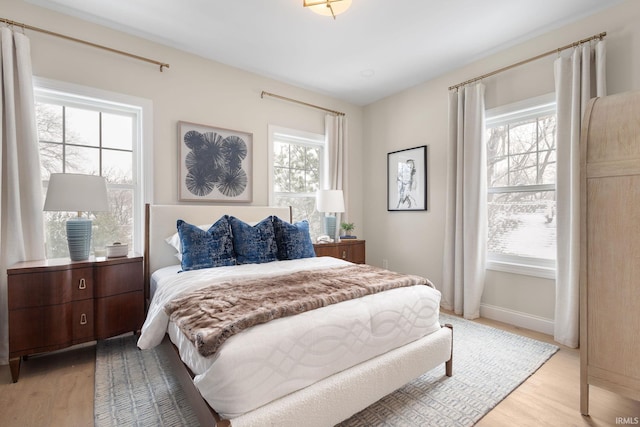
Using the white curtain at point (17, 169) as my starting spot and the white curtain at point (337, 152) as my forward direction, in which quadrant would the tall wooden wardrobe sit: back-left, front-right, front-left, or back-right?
front-right

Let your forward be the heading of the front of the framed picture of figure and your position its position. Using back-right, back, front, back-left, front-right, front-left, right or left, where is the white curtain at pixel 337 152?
front-right

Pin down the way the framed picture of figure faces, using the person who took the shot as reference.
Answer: facing the viewer and to the left of the viewer

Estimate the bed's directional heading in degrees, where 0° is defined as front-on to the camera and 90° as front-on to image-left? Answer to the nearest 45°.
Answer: approximately 315°

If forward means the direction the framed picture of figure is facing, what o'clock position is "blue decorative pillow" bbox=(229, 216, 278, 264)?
The blue decorative pillow is roughly at 12 o'clock from the framed picture of figure.

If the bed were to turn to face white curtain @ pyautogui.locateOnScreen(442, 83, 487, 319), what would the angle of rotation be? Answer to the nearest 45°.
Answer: approximately 90° to its left

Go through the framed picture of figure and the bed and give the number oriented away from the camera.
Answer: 0

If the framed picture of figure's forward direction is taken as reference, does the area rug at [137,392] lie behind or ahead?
ahead

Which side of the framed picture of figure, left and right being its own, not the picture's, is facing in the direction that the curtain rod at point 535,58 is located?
left

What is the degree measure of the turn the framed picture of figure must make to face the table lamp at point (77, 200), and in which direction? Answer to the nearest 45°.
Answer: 0° — it already faces it

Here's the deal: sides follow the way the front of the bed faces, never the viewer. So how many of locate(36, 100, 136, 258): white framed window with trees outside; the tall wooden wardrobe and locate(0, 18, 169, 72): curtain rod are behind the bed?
2

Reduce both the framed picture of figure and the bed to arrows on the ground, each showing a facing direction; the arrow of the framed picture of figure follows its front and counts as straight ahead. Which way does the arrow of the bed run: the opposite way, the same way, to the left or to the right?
to the left

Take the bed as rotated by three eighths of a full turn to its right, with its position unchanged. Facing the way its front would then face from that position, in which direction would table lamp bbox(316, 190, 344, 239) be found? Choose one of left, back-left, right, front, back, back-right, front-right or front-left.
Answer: right

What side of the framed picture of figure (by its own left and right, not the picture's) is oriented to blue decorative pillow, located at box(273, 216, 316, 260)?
front

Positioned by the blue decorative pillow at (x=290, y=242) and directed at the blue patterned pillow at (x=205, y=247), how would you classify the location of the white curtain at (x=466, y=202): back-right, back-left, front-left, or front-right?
back-left
